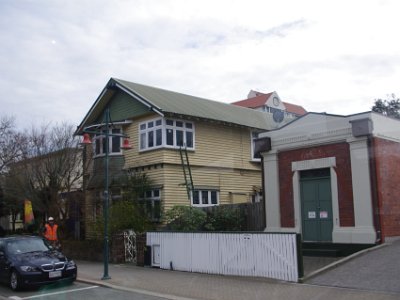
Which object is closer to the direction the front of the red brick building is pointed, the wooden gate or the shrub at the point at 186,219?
the wooden gate

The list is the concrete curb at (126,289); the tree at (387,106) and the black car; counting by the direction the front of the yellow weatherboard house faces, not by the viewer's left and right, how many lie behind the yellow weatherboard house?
1

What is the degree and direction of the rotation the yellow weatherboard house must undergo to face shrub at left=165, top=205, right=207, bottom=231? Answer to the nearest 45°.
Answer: approximately 45° to its left

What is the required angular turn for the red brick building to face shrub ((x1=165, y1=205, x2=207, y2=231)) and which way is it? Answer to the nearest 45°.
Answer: approximately 45° to its right

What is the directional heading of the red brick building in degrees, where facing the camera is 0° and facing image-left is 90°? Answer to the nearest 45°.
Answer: approximately 45°

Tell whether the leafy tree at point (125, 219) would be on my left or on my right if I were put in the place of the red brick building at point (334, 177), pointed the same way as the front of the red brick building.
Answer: on my right

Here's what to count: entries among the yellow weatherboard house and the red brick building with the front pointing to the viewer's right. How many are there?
0

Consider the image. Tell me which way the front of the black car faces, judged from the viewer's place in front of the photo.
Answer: facing the viewer and to the right of the viewer

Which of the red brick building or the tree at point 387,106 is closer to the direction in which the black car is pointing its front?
the red brick building

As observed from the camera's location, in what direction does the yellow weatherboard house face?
facing the viewer and to the left of the viewer

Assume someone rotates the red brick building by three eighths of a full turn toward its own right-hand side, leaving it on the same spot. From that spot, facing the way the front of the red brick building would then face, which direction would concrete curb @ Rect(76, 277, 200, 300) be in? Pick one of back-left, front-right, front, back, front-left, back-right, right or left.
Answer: back-left

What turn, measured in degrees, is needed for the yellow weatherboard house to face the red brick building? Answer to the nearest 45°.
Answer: approximately 90° to its left

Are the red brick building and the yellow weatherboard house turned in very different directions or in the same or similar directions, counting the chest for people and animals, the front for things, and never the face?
same or similar directions
